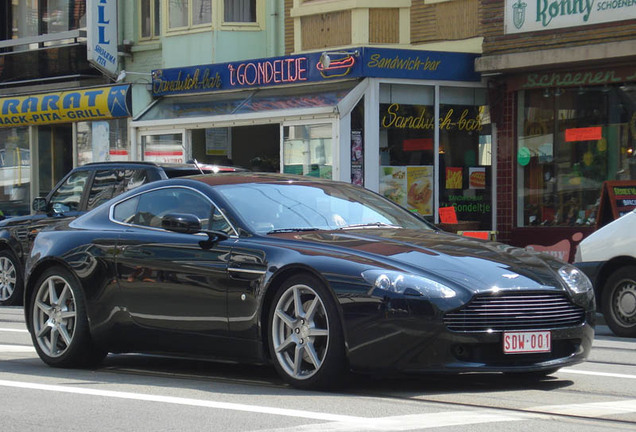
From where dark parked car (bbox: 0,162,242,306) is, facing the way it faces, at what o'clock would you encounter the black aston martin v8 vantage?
The black aston martin v8 vantage is roughly at 7 o'clock from the dark parked car.

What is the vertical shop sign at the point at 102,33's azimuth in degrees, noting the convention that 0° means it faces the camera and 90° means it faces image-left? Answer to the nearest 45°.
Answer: approximately 315°

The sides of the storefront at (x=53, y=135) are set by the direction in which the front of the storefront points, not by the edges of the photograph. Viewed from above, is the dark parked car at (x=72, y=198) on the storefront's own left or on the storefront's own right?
on the storefront's own left

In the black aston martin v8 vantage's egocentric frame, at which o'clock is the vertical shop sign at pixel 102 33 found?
The vertical shop sign is roughly at 7 o'clock from the black aston martin v8 vantage.

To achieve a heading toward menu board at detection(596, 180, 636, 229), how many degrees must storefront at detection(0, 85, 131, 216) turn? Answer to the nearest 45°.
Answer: approximately 90° to its left
